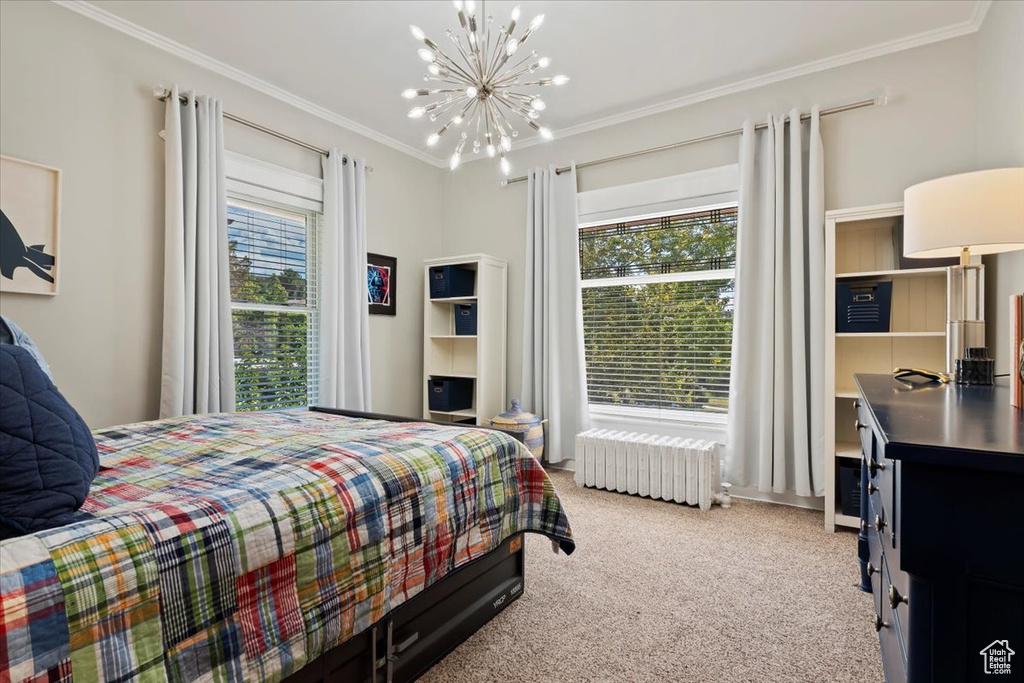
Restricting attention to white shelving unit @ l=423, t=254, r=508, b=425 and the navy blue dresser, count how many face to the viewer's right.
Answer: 0

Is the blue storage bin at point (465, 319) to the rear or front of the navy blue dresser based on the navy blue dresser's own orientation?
to the front

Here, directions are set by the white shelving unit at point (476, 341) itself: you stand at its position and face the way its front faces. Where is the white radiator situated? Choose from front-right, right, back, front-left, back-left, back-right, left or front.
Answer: left

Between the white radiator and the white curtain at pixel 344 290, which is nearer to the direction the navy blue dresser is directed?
the white curtain

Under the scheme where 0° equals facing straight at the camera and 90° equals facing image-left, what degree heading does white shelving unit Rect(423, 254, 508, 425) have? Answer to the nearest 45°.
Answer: approximately 45°

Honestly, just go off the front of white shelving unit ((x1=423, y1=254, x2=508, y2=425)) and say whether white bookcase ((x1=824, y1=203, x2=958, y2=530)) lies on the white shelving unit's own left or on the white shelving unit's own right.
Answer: on the white shelving unit's own left

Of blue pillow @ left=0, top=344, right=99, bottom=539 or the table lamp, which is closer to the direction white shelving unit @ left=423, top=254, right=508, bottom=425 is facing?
the blue pillow

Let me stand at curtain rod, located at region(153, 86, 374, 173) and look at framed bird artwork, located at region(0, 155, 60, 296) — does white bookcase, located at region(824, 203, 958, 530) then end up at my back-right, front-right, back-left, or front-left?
back-left

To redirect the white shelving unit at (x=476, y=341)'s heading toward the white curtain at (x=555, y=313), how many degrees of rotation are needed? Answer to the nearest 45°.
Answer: approximately 90° to its left

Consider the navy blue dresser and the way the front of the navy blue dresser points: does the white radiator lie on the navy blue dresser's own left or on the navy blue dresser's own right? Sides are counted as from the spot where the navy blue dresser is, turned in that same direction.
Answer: on the navy blue dresser's own right

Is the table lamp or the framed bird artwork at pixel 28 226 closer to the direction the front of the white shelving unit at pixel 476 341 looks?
the framed bird artwork

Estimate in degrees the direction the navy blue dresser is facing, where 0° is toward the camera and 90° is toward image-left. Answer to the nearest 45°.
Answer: approximately 90°

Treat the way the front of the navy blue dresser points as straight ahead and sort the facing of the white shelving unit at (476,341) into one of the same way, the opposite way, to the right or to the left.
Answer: to the left

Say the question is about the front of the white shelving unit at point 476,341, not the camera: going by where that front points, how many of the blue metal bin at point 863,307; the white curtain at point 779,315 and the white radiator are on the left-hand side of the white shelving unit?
3
